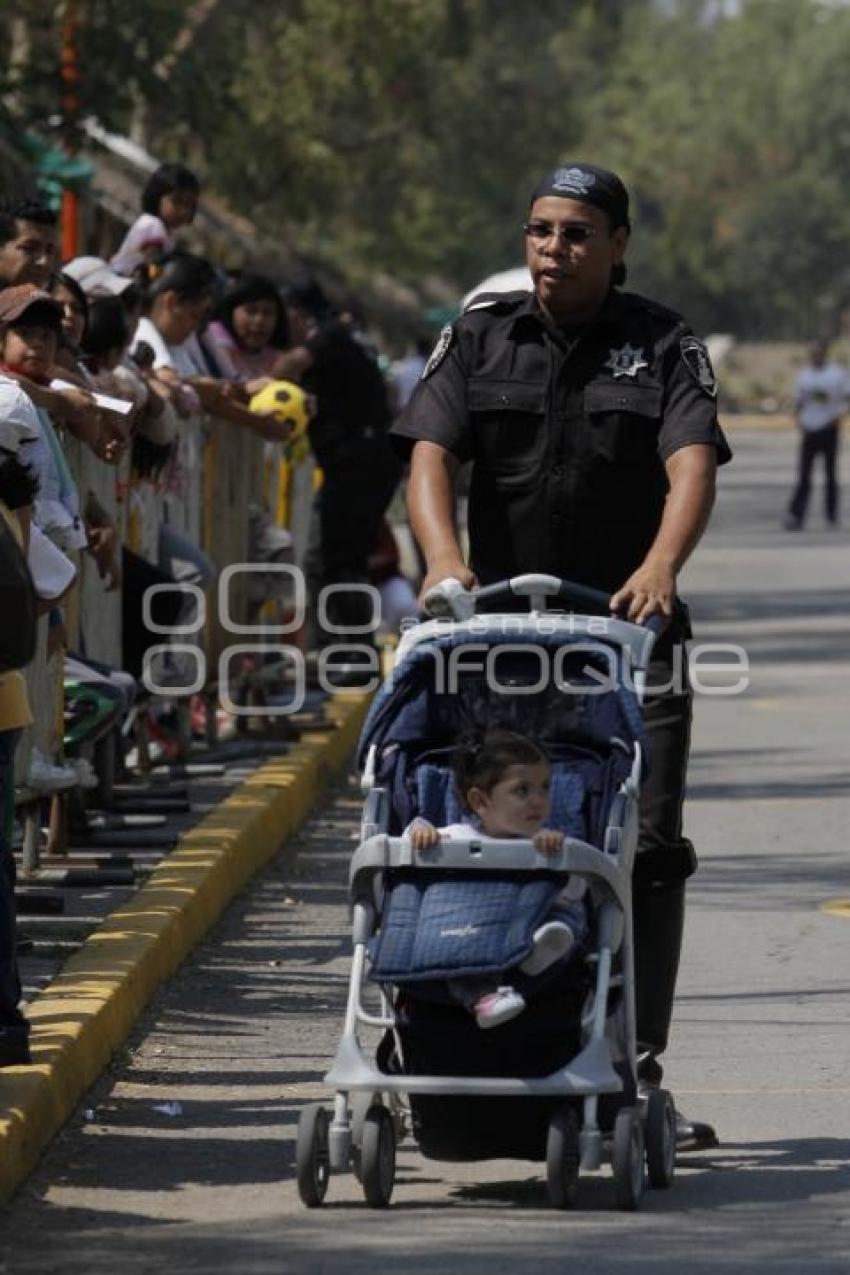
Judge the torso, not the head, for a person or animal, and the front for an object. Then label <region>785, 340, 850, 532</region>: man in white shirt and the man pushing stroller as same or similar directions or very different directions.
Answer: same or similar directions

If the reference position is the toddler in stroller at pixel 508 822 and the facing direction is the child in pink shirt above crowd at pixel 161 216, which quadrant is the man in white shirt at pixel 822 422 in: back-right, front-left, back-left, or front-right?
front-right

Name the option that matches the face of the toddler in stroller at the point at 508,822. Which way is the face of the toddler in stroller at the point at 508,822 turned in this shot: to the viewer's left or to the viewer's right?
to the viewer's right

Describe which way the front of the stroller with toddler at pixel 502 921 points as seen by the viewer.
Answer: toward the camera

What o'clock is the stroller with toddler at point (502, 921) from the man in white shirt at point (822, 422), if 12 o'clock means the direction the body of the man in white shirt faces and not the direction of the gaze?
The stroller with toddler is roughly at 12 o'clock from the man in white shirt.

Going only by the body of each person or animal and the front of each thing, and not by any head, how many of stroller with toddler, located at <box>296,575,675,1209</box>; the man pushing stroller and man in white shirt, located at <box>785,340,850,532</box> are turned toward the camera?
3

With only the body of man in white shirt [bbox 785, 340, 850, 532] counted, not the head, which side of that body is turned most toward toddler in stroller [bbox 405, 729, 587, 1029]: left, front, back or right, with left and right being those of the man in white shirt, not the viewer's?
front

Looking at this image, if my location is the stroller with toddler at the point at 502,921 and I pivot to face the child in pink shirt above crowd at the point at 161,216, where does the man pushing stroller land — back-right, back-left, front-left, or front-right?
front-right

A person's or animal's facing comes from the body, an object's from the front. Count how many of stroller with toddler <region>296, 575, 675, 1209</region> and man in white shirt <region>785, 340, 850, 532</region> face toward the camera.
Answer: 2

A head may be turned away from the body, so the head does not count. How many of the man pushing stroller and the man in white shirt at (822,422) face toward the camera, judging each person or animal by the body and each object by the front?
2

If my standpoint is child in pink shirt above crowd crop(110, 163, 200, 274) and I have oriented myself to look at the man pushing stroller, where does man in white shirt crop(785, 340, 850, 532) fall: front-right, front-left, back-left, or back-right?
back-left

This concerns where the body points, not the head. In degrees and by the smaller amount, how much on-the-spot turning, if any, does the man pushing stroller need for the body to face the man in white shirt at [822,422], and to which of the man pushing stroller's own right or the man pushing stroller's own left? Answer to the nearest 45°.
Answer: approximately 180°

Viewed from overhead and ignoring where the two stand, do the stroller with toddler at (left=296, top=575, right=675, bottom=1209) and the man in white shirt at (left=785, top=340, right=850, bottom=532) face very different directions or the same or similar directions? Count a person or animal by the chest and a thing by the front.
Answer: same or similar directions

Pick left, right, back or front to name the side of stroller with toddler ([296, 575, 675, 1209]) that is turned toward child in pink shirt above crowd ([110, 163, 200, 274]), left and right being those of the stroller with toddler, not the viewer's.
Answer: back
